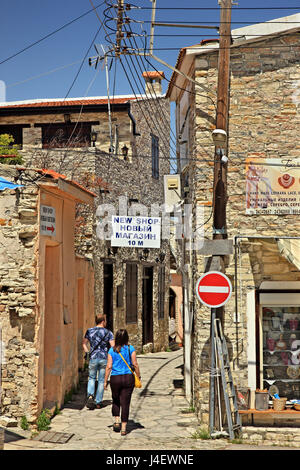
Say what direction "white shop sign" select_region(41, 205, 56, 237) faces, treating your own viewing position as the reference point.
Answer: facing the viewer and to the right of the viewer

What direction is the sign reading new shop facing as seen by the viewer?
toward the camera

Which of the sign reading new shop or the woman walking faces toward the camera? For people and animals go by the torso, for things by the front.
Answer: the sign reading new shop

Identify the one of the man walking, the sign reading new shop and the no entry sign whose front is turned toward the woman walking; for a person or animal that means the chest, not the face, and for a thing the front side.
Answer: the sign reading new shop

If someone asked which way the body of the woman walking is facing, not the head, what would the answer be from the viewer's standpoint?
away from the camera

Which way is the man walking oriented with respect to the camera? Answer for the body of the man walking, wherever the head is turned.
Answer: away from the camera

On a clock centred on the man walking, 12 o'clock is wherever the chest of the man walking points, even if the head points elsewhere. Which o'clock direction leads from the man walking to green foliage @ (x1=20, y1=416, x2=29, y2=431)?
The green foliage is roughly at 7 o'clock from the man walking.

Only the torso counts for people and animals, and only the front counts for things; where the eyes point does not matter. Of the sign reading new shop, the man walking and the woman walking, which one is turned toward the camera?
the sign reading new shop

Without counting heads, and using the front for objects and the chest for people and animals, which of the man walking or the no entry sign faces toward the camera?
the no entry sign

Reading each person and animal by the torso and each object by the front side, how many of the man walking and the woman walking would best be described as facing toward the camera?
0

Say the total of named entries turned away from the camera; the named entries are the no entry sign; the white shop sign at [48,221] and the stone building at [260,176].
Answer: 0

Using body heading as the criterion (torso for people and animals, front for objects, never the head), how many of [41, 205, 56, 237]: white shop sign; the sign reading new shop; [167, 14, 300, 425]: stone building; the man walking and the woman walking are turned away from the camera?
2

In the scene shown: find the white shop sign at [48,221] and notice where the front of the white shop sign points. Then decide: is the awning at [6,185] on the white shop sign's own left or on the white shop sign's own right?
on the white shop sign's own right
